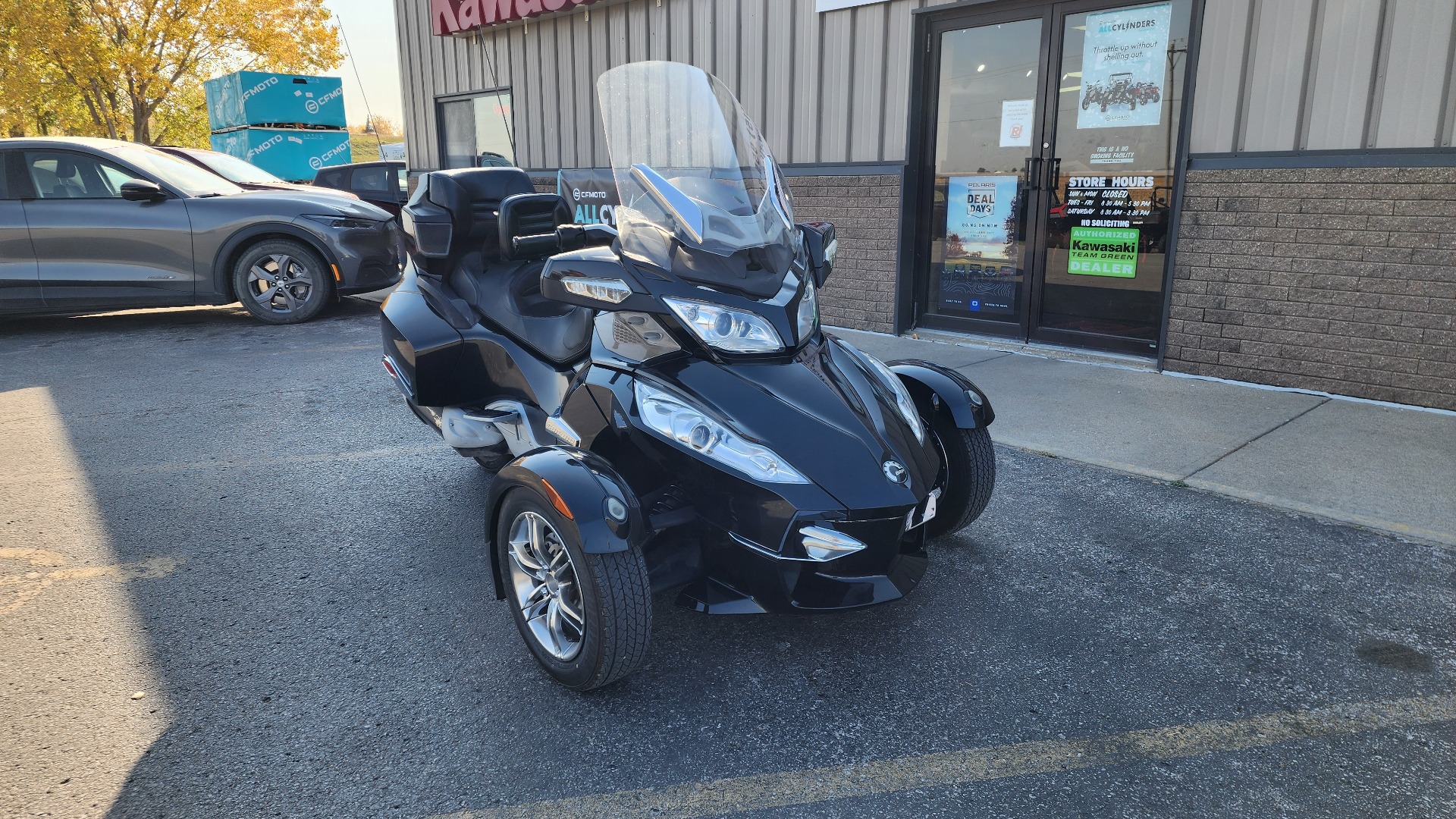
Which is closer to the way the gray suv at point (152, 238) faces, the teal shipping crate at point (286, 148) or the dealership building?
the dealership building

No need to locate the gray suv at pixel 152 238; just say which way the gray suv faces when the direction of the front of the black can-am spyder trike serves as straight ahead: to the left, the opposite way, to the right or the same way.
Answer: to the left

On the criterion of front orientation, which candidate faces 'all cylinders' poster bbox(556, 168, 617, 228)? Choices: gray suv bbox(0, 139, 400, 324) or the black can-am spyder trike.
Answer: the gray suv

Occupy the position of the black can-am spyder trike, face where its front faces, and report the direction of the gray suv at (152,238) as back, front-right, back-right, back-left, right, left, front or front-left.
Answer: back

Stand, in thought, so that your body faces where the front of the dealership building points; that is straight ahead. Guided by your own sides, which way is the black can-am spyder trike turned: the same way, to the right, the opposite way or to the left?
to the left

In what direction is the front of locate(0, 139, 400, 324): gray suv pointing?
to the viewer's right

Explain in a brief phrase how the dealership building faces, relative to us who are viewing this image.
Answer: facing the viewer and to the left of the viewer

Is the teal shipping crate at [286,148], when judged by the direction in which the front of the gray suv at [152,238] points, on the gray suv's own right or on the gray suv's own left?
on the gray suv's own left

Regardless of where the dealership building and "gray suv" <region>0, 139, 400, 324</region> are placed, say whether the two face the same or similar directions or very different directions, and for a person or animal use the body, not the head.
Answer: very different directions

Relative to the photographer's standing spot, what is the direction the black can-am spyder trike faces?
facing the viewer and to the right of the viewer

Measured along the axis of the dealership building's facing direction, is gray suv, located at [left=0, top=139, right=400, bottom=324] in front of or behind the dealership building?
in front

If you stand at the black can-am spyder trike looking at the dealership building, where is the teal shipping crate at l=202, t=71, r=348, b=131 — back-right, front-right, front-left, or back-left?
front-left

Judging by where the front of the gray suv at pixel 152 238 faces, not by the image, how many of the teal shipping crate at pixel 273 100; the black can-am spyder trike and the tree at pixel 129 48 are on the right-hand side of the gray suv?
1
